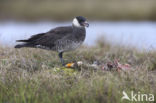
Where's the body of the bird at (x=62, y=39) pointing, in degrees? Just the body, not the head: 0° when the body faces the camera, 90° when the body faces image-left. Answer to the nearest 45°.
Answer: approximately 270°
